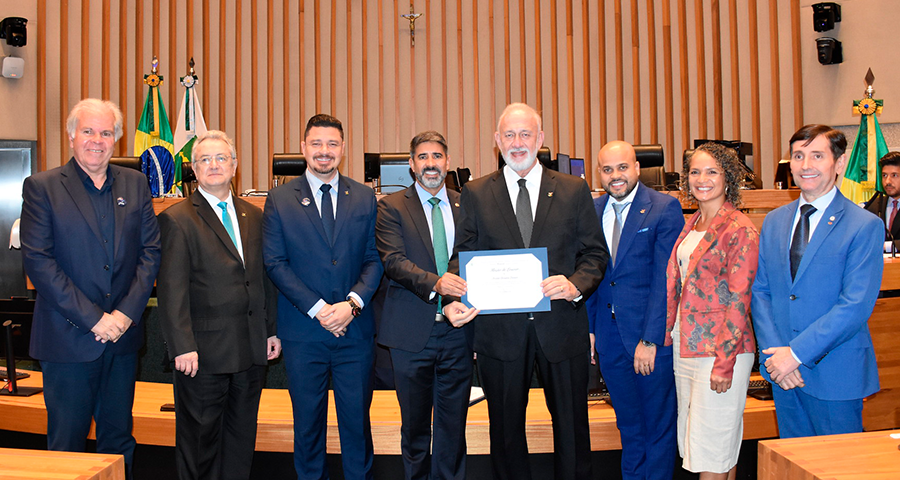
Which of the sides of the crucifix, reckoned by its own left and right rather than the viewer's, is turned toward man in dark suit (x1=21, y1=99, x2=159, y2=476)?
front

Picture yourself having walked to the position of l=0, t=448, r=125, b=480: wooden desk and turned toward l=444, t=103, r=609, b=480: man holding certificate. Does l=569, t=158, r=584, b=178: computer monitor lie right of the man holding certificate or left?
left

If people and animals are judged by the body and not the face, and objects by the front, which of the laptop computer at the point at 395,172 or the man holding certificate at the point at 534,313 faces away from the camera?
the laptop computer

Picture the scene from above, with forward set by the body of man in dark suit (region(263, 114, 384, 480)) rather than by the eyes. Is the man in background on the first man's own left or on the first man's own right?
on the first man's own left

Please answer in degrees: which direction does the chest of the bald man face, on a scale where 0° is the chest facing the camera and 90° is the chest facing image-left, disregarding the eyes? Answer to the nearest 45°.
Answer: approximately 45°

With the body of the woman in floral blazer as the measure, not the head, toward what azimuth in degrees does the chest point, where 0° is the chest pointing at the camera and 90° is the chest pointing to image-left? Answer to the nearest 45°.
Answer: approximately 45°

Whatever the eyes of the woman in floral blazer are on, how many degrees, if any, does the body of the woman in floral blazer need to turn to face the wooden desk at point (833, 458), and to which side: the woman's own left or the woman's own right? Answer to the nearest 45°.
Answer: approximately 45° to the woman's own left

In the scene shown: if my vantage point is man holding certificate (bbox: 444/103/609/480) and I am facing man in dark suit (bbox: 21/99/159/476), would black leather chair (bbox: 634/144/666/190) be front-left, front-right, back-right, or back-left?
back-right

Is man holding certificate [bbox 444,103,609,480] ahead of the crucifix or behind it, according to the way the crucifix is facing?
ahead
